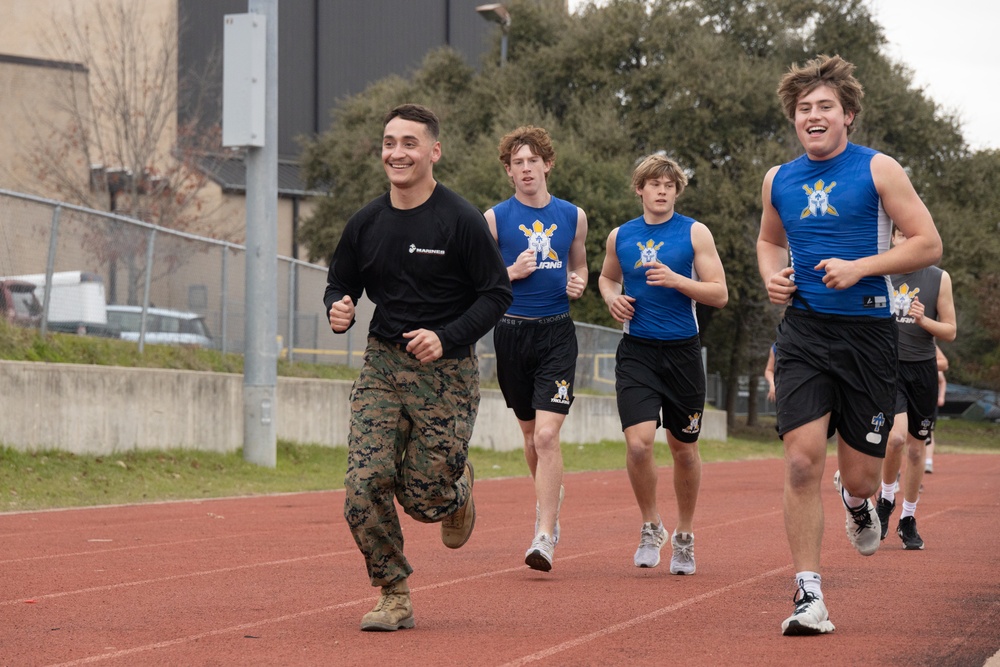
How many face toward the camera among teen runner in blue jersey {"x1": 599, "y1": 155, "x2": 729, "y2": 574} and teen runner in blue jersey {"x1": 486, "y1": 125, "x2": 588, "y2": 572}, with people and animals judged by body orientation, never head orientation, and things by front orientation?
2

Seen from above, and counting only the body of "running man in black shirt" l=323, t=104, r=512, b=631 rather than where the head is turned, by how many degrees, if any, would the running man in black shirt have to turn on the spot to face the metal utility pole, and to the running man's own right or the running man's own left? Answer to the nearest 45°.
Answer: approximately 135° to the running man's own right

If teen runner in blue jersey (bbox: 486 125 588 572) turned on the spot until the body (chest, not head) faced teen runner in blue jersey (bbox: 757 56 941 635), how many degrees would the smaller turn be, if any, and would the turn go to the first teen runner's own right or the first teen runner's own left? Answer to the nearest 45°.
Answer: approximately 45° to the first teen runner's own left

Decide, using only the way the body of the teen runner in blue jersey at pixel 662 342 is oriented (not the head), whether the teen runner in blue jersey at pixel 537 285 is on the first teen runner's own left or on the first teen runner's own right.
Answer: on the first teen runner's own right

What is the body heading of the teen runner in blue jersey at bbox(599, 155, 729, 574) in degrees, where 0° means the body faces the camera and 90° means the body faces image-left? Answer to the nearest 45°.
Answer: approximately 0°

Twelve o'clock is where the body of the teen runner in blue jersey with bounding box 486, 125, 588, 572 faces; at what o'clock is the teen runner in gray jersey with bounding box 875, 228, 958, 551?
the teen runner in gray jersey with bounding box 875, 228, 958, 551 is roughly at 8 o'clock from the teen runner in blue jersey with bounding box 486, 125, 588, 572.

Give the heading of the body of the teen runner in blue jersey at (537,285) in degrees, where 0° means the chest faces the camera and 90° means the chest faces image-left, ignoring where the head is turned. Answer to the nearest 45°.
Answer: approximately 0°

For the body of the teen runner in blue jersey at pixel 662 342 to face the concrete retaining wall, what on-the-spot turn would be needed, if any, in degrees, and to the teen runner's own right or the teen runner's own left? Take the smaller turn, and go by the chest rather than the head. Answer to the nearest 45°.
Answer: approximately 135° to the teen runner's own right

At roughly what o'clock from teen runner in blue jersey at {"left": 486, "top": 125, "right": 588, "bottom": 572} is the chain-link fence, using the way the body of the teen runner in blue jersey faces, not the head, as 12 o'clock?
The chain-link fence is roughly at 5 o'clock from the teen runner in blue jersey.

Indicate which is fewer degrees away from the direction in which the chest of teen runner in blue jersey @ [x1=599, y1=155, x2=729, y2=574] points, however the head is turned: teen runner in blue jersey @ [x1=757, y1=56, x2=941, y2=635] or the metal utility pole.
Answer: the teen runner in blue jersey
